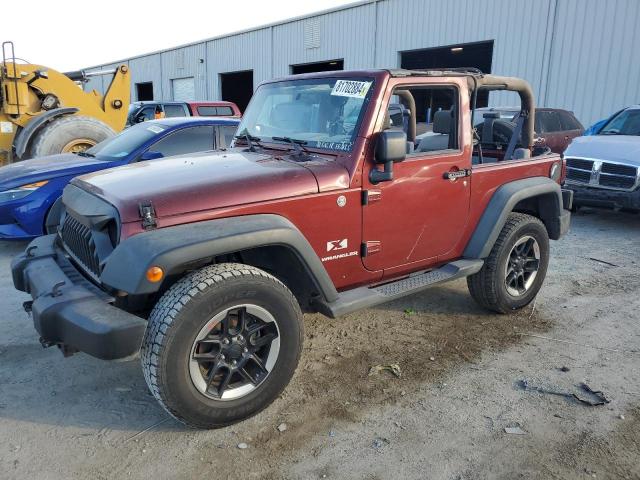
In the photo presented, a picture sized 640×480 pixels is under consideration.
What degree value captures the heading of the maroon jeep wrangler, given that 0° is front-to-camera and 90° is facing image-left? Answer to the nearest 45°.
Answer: approximately 45°

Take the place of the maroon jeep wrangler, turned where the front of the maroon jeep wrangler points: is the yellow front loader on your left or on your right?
on your right

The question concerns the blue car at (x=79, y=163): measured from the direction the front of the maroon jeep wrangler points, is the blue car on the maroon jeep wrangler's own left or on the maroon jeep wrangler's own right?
on the maroon jeep wrangler's own right

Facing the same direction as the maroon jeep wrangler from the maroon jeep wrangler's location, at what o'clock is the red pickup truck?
The red pickup truck is roughly at 4 o'clock from the maroon jeep wrangler.
